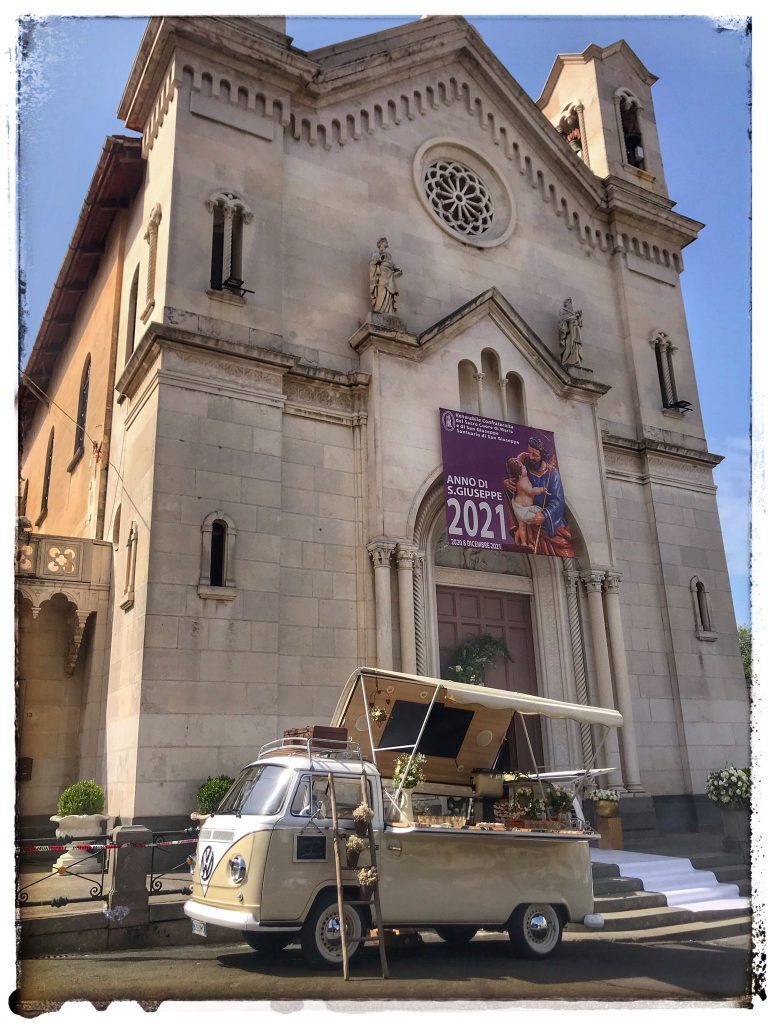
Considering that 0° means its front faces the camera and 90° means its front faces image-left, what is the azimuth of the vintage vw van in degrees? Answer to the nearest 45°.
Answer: approximately 45°

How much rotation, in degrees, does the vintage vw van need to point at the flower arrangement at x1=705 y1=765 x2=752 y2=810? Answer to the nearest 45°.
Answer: approximately 180°

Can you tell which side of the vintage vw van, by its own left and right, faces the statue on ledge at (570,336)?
back

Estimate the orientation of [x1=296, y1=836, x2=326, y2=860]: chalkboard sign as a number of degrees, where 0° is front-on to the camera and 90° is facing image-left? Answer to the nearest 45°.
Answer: approximately 0°

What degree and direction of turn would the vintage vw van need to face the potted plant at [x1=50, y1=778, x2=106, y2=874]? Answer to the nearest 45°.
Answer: approximately 90° to its right

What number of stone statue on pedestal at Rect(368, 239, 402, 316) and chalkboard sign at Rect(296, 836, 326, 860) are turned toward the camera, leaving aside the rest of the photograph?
2

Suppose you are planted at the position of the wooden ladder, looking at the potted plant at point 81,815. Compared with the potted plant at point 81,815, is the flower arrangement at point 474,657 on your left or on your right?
right
